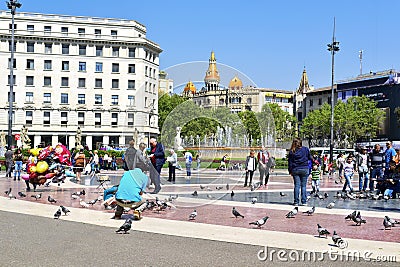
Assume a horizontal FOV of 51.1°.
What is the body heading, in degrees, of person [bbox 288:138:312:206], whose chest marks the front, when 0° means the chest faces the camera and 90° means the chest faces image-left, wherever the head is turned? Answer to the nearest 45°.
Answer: approximately 180°

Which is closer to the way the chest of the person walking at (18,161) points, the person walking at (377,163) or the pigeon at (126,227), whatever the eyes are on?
the pigeon

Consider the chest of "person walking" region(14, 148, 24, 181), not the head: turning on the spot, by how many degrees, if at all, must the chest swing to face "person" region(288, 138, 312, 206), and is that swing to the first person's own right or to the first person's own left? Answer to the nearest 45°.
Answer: approximately 45° to the first person's own left

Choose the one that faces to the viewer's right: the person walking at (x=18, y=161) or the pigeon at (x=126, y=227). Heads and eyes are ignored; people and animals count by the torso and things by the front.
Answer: the pigeon

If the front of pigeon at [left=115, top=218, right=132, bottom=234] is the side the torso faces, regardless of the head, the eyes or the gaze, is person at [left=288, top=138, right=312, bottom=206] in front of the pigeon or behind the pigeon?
in front

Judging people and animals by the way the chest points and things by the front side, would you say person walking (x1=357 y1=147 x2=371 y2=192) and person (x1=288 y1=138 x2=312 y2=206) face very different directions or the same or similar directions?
very different directions

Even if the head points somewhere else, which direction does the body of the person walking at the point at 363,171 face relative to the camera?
toward the camera

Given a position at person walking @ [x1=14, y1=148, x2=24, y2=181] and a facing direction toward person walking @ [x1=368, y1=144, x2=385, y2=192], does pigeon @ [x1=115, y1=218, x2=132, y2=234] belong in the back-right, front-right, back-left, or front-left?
front-right

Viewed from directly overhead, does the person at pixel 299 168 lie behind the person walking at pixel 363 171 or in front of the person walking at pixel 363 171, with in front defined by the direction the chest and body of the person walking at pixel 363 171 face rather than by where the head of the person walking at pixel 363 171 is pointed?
in front

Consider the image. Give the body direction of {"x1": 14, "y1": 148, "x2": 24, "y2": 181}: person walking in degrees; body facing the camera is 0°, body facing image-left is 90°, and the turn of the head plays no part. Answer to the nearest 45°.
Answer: approximately 0°

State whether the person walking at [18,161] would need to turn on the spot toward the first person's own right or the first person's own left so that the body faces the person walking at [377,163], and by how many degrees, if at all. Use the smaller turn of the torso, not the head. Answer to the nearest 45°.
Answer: approximately 45° to the first person's own left

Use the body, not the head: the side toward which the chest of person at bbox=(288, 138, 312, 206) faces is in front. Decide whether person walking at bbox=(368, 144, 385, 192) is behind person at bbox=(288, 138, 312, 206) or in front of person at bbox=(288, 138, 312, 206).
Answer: in front

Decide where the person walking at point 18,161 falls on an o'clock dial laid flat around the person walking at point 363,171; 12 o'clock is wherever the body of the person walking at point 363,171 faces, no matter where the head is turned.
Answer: the person walking at point 18,161 is roughly at 3 o'clock from the person walking at point 363,171.

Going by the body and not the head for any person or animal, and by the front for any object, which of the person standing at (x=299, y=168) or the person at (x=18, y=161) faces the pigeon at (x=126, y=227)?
the person at (x=18, y=161)

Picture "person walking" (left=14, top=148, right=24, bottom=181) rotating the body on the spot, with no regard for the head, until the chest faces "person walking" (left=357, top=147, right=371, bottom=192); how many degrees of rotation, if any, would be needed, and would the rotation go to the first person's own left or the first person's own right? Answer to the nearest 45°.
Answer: approximately 45° to the first person's own left
